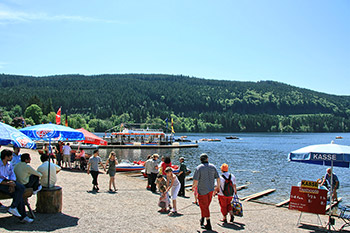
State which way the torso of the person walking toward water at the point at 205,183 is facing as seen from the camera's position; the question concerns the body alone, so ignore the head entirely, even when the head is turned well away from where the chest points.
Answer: away from the camera

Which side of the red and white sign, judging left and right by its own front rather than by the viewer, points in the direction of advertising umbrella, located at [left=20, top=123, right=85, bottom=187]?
right

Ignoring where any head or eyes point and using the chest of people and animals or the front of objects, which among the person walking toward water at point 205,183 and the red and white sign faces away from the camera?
the person walking toward water

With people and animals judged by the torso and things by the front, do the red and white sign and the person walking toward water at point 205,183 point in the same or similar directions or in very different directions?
very different directions

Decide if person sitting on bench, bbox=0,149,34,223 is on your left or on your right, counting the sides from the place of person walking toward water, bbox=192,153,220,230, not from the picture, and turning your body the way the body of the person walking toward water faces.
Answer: on your left

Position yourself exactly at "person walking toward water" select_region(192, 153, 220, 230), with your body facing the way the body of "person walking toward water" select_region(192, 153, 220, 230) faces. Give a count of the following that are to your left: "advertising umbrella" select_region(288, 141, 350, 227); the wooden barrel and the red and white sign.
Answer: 1

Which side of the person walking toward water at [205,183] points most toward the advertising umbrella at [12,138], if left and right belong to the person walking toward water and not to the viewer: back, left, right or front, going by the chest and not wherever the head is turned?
left

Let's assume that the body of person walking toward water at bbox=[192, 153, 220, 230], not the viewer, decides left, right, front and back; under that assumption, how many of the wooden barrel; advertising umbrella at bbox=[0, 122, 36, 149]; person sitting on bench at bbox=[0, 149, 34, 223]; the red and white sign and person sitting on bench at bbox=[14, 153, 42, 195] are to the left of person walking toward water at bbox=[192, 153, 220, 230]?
4

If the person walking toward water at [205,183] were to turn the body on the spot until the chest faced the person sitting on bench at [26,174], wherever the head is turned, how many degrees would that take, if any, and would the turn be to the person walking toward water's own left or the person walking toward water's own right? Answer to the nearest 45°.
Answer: approximately 90° to the person walking toward water's own left

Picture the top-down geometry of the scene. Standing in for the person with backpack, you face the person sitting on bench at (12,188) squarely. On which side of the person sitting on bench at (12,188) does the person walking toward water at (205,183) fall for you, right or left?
left

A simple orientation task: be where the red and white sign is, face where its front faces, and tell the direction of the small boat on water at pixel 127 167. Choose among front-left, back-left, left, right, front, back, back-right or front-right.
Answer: back-right

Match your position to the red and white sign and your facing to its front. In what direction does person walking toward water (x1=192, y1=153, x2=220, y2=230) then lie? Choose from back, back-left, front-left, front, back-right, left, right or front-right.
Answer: front-right

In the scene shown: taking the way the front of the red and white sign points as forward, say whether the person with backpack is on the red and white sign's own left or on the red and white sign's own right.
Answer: on the red and white sign's own right
